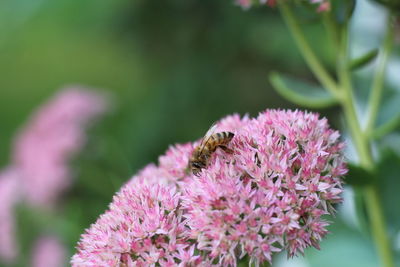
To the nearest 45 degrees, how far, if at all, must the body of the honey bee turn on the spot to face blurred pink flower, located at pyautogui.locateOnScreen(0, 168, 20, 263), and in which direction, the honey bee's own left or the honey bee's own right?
approximately 90° to the honey bee's own right
